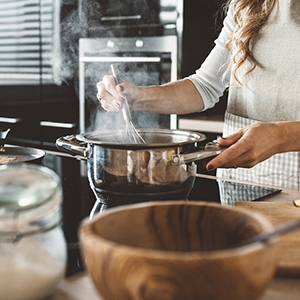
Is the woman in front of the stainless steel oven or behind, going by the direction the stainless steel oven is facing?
in front

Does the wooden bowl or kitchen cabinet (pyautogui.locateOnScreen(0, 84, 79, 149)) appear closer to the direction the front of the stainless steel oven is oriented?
the wooden bowl

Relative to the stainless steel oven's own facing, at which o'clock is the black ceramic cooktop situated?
The black ceramic cooktop is roughly at 12 o'clock from the stainless steel oven.

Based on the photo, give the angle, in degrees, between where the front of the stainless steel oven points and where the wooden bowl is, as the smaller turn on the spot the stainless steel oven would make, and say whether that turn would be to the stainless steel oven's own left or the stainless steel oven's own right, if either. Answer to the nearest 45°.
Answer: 0° — it already faces it

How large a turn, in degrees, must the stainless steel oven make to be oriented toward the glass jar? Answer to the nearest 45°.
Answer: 0° — it already faces it

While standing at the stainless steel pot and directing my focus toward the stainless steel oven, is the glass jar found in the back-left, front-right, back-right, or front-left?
back-left

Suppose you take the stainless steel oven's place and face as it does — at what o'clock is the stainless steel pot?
The stainless steel pot is roughly at 12 o'clock from the stainless steel oven.
